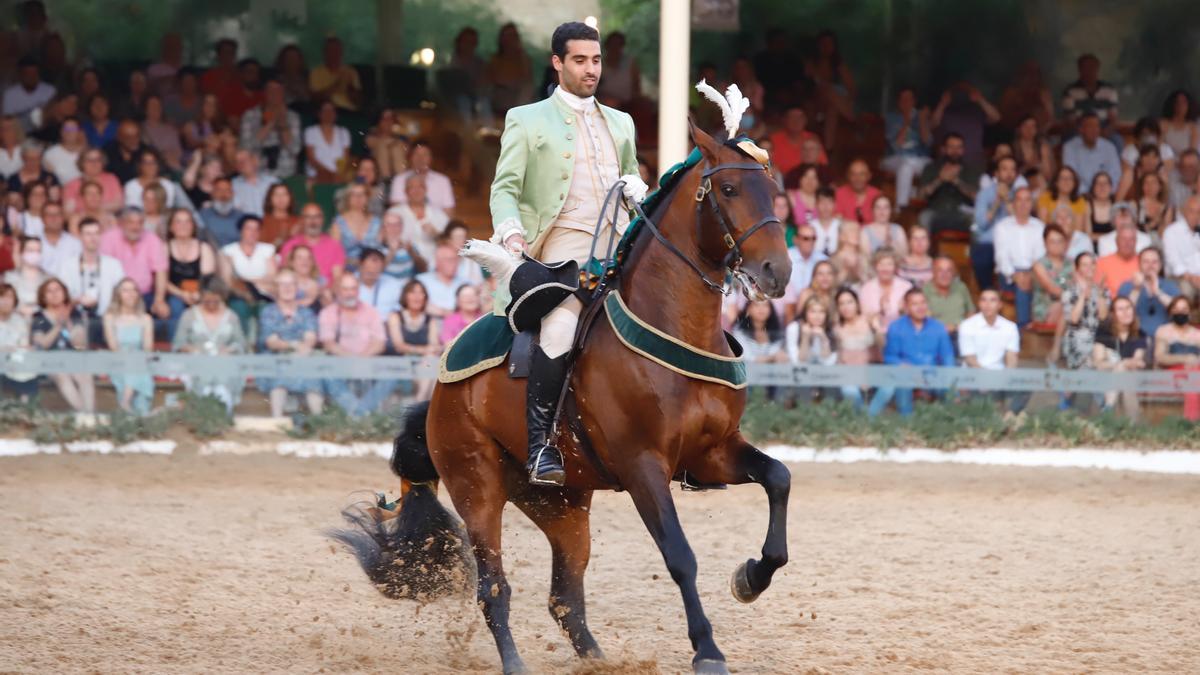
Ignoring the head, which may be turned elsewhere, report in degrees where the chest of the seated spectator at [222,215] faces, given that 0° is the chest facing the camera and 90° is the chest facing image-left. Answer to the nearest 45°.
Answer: approximately 0°

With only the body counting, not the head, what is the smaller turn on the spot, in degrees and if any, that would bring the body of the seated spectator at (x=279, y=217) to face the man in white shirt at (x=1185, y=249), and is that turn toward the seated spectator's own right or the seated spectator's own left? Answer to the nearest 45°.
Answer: approximately 90° to the seated spectator's own left

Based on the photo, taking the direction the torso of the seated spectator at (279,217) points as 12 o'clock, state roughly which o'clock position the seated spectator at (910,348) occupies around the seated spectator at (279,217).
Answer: the seated spectator at (910,348) is roughly at 10 o'clock from the seated spectator at (279,217).

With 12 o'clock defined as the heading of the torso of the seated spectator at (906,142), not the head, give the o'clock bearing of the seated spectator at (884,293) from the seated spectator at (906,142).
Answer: the seated spectator at (884,293) is roughly at 12 o'clock from the seated spectator at (906,142).

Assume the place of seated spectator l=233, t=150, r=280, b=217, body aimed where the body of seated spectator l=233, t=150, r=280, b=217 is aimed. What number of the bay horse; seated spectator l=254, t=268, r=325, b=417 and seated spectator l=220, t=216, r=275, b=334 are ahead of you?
3

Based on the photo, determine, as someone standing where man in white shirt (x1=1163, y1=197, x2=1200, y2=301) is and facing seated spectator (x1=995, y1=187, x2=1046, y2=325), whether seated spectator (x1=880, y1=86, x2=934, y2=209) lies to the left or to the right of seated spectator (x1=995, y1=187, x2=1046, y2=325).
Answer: right

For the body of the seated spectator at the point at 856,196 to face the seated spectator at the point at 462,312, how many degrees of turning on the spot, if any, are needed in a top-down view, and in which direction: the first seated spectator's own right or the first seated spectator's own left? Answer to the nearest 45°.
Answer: approximately 45° to the first seated spectator's own right

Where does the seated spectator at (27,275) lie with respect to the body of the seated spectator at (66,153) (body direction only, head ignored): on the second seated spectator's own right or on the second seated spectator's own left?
on the second seated spectator's own right

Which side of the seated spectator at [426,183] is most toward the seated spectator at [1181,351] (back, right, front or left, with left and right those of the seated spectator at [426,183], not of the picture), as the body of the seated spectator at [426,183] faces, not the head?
left

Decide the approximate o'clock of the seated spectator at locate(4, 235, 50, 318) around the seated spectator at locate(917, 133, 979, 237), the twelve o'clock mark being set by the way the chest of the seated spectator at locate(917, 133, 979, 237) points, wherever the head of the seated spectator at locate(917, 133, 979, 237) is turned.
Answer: the seated spectator at locate(4, 235, 50, 318) is roughly at 2 o'clock from the seated spectator at locate(917, 133, 979, 237).

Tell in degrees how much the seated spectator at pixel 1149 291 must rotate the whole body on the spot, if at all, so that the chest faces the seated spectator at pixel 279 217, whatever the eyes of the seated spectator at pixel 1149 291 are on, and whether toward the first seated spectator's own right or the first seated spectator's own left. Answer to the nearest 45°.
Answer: approximately 90° to the first seated spectator's own right
